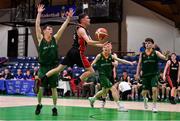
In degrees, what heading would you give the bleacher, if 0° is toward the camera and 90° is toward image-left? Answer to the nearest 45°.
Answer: approximately 0°

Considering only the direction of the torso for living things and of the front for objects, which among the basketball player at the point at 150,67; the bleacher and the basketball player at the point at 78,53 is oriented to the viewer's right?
the basketball player at the point at 78,53

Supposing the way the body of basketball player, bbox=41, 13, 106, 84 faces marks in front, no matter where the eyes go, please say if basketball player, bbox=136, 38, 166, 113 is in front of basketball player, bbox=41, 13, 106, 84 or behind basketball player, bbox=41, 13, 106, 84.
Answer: in front

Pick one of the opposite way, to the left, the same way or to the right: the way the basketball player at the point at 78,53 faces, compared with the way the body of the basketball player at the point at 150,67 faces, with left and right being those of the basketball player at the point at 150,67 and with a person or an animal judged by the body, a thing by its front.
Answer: to the left

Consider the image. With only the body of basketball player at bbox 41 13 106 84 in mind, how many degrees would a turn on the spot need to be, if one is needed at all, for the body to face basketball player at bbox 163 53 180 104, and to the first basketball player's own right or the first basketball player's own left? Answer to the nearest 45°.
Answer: approximately 45° to the first basketball player's own left

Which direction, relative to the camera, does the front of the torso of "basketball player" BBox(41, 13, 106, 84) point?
to the viewer's right

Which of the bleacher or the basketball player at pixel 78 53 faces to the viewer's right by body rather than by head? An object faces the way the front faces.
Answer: the basketball player

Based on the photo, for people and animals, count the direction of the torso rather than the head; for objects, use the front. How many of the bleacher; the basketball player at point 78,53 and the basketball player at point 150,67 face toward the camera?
2

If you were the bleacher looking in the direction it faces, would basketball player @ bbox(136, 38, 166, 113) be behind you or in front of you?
in front

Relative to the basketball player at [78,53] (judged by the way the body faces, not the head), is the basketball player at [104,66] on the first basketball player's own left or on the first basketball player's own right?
on the first basketball player's own left
